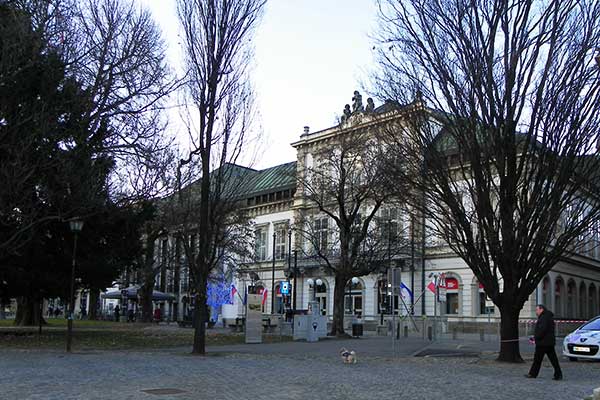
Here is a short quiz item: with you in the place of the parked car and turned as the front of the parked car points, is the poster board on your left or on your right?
on your right

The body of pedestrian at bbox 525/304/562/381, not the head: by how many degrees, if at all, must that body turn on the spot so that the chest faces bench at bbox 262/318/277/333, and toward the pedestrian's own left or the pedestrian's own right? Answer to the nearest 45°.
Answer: approximately 45° to the pedestrian's own right

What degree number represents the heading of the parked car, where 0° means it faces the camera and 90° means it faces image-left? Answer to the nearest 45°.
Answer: approximately 45°

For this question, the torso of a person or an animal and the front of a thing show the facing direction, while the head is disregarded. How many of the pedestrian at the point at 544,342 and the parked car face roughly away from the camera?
0

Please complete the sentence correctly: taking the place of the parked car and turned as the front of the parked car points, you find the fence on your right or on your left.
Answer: on your right

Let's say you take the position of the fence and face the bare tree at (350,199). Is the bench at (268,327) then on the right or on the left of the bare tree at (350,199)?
right

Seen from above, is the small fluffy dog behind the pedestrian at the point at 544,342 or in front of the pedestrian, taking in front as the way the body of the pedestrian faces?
in front

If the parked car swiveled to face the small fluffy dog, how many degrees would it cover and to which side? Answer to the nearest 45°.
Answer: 0° — it already faces it

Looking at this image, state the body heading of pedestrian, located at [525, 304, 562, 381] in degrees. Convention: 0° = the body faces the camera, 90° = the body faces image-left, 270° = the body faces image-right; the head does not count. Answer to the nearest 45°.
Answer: approximately 90°

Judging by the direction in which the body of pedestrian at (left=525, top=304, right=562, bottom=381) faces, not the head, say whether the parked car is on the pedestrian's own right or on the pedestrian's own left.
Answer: on the pedestrian's own right
